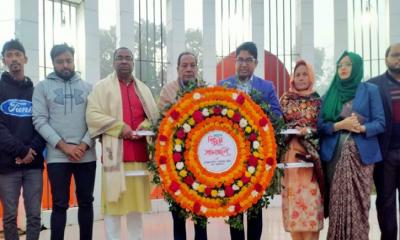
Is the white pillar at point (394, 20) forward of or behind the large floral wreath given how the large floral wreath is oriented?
behind

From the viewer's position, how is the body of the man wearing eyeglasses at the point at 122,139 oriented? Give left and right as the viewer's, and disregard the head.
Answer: facing the viewer

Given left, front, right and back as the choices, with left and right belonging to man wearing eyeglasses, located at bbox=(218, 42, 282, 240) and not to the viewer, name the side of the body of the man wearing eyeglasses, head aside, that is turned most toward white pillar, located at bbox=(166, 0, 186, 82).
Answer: back

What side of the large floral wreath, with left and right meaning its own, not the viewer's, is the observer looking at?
front

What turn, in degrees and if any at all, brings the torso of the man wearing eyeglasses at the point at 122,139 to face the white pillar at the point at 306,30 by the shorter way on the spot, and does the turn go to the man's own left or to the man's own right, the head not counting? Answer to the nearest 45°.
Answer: approximately 135° to the man's own left

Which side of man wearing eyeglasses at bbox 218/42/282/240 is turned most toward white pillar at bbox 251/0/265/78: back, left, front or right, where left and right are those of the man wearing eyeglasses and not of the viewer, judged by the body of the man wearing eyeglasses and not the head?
back

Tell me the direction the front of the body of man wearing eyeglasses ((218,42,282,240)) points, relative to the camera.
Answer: toward the camera

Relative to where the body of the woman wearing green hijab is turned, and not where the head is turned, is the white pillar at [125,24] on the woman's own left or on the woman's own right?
on the woman's own right

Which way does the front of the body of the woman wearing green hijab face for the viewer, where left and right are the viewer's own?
facing the viewer and to the left of the viewer

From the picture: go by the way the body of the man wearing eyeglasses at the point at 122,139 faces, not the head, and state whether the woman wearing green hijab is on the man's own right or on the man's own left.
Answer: on the man's own left

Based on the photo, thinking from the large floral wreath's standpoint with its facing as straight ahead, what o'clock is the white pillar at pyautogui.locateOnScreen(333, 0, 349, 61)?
The white pillar is roughly at 7 o'clock from the large floral wreath.

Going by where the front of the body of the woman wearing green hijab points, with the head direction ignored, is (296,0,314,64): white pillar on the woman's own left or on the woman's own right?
on the woman's own right
